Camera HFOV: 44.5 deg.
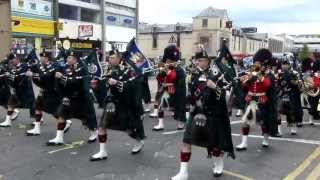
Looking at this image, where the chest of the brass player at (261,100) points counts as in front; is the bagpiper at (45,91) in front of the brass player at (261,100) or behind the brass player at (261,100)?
in front

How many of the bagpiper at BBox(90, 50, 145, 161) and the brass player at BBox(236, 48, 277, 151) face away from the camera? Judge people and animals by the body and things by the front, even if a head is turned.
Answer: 0

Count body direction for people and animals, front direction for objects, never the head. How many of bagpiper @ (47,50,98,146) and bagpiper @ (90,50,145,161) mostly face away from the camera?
0

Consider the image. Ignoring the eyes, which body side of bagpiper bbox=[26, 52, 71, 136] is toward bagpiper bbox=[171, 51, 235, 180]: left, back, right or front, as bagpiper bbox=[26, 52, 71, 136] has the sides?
left

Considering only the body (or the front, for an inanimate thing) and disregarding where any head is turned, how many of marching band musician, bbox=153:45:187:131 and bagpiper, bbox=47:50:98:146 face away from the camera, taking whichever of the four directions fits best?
0

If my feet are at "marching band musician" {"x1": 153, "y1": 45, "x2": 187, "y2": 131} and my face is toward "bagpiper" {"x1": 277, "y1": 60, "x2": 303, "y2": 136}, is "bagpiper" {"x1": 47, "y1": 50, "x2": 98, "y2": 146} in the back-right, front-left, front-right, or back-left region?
back-right

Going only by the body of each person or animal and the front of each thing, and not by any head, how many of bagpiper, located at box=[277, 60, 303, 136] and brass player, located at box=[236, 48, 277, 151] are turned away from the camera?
0

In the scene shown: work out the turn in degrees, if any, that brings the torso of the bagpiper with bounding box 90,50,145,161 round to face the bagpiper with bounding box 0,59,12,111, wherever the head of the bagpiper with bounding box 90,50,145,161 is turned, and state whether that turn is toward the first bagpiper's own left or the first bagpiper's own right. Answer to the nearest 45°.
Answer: approximately 90° to the first bagpiper's own right

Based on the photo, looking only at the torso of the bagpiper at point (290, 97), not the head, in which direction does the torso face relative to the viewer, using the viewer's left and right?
facing the viewer and to the left of the viewer

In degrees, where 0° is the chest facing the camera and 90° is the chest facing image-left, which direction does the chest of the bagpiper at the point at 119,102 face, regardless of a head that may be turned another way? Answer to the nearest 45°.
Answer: approximately 45°

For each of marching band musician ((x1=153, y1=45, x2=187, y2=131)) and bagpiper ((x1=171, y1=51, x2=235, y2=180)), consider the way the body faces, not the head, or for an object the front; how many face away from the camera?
0

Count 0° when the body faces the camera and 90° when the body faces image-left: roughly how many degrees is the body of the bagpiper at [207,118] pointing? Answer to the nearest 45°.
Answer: approximately 45°

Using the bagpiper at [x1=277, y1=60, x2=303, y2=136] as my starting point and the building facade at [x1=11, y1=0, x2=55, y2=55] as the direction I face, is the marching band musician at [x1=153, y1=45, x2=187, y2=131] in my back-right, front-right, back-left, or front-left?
front-left

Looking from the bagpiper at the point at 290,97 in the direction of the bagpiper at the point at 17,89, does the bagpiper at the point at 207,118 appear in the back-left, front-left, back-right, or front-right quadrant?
front-left

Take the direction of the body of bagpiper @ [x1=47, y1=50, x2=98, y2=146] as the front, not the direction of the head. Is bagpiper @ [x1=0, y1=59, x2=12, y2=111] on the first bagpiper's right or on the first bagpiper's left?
on the first bagpiper's right

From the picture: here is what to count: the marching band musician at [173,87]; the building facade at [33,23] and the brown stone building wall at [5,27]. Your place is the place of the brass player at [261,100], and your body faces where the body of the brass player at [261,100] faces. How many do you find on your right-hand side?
3
